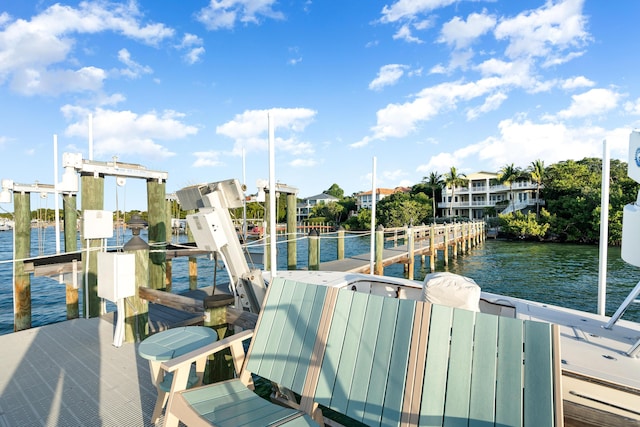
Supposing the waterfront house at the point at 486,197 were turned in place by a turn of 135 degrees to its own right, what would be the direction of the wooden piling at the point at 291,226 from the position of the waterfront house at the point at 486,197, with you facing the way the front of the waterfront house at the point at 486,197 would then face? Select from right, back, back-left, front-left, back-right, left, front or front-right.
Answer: back-left

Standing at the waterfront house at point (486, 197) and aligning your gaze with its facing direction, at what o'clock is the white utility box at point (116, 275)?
The white utility box is roughly at 12 o'clock from the waterfront house.

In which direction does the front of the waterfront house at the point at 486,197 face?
toward the camera

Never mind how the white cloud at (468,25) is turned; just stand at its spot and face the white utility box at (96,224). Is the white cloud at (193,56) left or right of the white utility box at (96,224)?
right

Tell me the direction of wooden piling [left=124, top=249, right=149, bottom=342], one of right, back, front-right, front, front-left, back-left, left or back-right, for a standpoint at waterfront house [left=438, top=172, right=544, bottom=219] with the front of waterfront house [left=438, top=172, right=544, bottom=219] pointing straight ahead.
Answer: front

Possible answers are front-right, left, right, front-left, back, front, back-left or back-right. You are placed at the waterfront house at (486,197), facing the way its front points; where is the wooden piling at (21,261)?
front

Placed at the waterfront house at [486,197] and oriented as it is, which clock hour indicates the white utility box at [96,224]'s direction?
The white utility box is roughly at 12 o'clock from the waterfront house.

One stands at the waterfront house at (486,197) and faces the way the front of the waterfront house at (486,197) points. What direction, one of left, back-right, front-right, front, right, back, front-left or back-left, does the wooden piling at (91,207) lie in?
front

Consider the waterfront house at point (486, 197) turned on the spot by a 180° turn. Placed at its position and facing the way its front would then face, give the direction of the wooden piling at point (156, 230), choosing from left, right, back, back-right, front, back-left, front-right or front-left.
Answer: back
